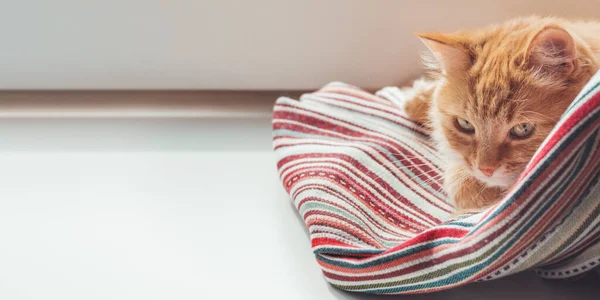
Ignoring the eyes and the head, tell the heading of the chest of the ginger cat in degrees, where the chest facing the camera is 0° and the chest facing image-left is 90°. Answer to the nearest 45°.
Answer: approximately 45°
